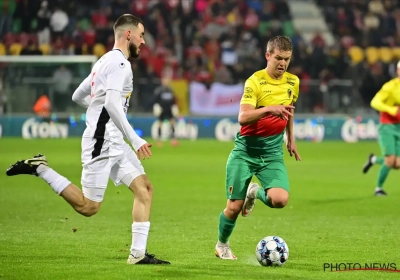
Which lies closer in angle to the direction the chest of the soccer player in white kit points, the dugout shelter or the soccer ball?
the soccer ball

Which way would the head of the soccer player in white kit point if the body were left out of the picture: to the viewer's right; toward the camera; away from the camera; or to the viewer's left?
to the viewer's right

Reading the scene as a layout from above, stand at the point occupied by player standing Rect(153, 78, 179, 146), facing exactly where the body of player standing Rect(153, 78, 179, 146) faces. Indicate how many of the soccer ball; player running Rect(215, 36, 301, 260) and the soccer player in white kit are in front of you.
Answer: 3

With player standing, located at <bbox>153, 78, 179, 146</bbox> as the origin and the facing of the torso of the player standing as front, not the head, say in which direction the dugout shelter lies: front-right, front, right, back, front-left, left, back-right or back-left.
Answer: right

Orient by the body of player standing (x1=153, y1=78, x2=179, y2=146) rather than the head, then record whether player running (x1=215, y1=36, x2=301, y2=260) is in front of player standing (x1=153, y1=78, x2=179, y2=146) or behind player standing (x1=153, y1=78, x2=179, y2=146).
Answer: in front

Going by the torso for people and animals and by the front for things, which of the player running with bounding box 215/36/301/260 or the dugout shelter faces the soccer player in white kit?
the dugout shelter

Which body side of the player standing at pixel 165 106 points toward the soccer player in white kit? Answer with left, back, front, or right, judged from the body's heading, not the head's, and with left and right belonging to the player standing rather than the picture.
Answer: front

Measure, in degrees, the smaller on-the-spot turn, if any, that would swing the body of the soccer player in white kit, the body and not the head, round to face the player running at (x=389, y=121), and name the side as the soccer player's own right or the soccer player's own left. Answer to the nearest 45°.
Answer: approximately 45° to the soccer player's own left

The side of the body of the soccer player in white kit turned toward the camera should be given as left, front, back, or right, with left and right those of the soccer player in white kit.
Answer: right

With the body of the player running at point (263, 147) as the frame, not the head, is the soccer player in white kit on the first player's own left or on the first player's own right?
on the first player's own right

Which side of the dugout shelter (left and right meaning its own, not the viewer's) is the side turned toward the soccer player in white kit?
front
